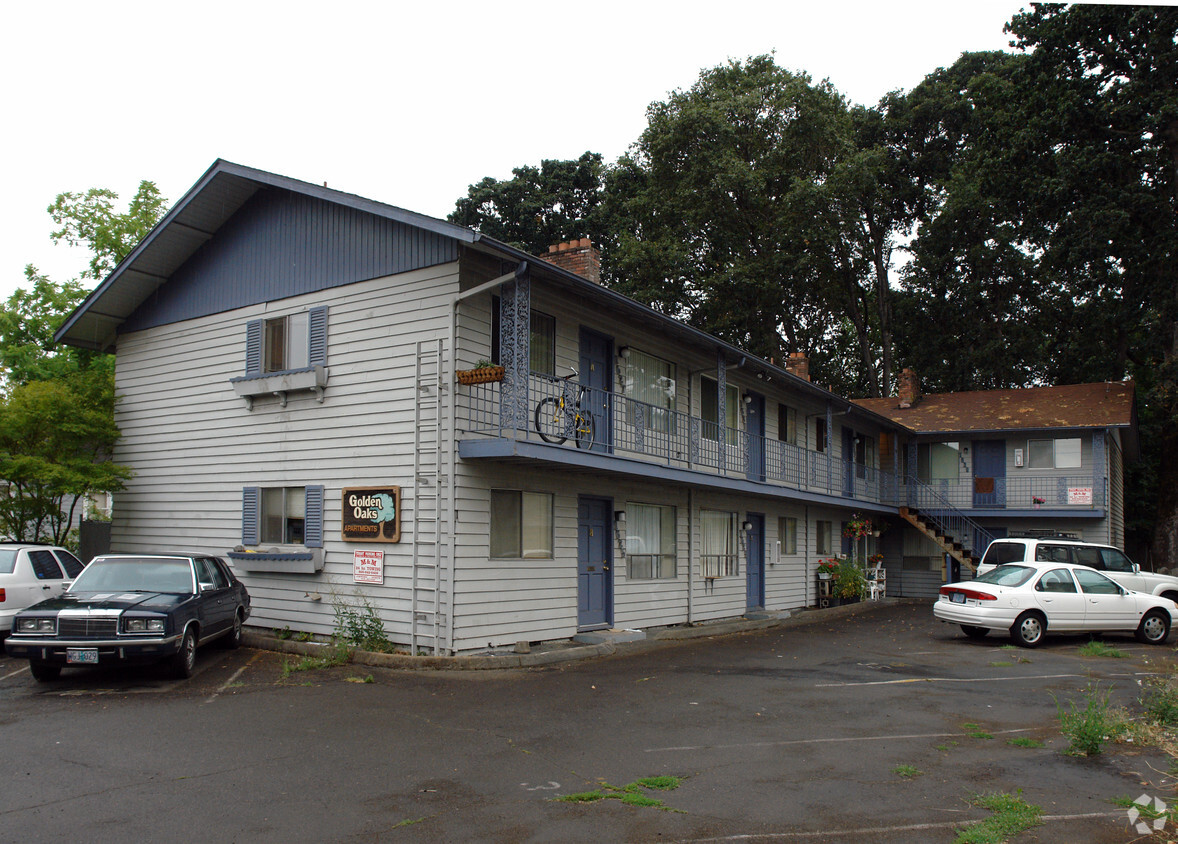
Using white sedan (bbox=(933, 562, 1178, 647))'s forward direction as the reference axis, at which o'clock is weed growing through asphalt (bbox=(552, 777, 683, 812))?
The weed growing through asphalt is roughly at 5 o'clock from the white sedan.

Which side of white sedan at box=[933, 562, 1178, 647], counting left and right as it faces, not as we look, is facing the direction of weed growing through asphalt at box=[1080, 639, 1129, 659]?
right

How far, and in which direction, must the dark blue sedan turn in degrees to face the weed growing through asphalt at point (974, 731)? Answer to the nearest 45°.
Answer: approximately 90° to its left

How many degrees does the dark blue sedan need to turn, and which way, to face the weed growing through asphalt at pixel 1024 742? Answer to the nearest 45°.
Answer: approximately 90° to its left

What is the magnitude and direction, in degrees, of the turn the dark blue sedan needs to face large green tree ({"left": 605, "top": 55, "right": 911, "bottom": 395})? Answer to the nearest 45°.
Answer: approximately 180°

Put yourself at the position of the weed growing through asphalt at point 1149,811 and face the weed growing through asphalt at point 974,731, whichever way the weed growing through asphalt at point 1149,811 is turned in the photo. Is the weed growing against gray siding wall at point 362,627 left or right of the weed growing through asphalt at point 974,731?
left

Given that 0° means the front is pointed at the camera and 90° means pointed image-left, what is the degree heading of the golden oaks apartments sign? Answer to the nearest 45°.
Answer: approximately 45°

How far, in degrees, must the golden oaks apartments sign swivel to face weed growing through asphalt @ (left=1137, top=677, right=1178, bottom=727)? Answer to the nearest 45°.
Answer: approximately 90° to its left

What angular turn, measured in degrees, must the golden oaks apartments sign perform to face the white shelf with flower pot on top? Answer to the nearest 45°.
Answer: approximately 180°

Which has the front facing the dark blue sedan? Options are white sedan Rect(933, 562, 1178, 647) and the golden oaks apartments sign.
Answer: the golden oaks apartments sign

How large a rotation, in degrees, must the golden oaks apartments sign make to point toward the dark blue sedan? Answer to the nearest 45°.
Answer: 0° — it already faces it

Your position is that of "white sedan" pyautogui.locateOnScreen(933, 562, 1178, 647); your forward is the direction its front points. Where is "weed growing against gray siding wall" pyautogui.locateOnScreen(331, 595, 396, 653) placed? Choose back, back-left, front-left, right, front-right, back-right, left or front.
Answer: back

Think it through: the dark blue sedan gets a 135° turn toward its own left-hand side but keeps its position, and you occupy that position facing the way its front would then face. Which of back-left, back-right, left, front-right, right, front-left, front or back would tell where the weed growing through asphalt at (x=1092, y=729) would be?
front-right

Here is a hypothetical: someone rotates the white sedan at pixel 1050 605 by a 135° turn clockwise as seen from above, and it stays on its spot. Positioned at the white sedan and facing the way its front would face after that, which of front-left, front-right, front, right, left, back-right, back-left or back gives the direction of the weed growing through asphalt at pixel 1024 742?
front

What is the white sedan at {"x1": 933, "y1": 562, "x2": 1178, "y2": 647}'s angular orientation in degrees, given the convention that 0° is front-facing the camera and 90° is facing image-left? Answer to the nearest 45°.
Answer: approximately 225°

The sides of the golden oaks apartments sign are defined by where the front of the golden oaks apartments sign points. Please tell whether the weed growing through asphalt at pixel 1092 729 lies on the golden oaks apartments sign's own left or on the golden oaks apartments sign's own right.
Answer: on the golden oaks apartments sign's own left

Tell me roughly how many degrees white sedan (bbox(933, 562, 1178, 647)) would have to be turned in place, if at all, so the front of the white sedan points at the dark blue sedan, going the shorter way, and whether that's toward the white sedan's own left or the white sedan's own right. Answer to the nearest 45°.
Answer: approximately 180°
